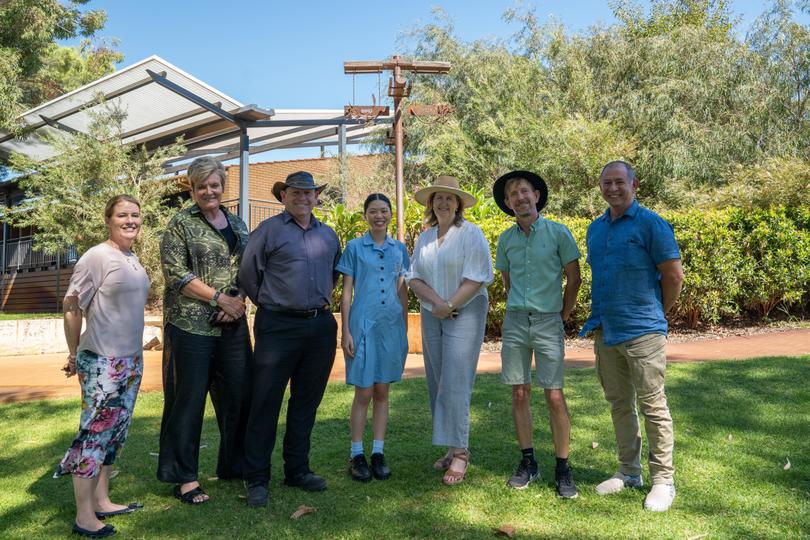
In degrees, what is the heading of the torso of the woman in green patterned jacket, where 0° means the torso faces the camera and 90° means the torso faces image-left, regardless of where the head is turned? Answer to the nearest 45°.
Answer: approximately 315°

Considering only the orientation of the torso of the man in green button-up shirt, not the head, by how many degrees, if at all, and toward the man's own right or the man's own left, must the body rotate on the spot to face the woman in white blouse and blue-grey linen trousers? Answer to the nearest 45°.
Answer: approximately 90° to the man's own right

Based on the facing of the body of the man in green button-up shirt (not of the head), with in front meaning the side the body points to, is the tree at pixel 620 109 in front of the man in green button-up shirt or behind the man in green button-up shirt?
behind

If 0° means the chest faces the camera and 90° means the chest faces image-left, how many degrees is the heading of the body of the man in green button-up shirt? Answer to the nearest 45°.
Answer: approximately 0°

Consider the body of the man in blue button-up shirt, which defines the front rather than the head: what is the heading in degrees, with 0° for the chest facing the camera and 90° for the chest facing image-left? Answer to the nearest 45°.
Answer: approximately 45°

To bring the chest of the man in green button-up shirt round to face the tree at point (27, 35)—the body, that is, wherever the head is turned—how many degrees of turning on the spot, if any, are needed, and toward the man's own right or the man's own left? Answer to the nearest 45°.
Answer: approximately 135° to the man's own right

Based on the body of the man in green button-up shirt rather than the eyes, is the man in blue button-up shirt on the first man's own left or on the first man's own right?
on the first man's own left
